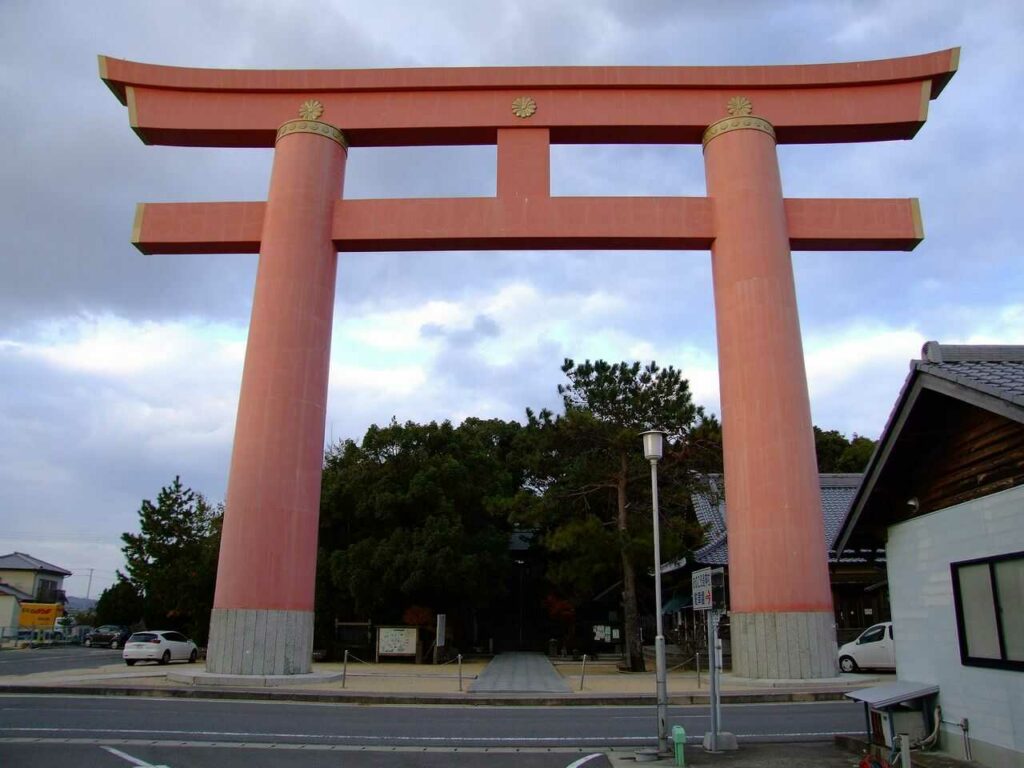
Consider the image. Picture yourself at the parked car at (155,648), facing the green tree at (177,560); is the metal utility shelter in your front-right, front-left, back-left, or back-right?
back-right

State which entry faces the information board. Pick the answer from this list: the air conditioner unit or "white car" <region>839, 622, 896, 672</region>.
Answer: the white car

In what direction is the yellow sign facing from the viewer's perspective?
toward the camera

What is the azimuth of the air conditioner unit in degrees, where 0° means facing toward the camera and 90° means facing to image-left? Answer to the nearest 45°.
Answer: approximately 45°

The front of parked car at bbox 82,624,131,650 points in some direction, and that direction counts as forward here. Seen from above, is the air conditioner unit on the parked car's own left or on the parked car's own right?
on the parked car's own left

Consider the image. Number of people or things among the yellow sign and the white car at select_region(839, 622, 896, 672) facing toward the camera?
1

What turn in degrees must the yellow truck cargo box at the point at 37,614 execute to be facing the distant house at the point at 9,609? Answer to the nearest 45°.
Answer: approximately 135° to its right

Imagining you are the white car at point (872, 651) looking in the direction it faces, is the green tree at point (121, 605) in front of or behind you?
in front

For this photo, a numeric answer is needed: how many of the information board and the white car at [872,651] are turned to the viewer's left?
1

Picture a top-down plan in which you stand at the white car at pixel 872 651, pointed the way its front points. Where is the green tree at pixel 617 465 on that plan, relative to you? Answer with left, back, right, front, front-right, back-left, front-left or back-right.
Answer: front

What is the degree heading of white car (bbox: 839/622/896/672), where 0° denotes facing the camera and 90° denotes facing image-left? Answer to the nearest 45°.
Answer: approximately 90°

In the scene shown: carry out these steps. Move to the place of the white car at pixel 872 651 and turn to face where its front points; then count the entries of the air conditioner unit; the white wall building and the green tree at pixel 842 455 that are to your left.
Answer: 2

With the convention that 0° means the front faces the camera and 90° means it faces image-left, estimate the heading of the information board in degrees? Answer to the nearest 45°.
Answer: approximately 0°

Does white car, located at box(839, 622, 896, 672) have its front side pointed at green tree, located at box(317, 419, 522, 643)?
yes

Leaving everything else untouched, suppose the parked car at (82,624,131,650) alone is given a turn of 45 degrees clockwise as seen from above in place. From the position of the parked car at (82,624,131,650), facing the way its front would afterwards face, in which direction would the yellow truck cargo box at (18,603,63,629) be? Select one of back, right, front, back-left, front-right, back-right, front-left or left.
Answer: front-right

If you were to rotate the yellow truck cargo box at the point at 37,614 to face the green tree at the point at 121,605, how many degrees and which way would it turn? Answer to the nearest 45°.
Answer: approximately 45° to its left

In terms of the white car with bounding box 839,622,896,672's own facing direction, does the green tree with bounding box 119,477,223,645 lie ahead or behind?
ahead
